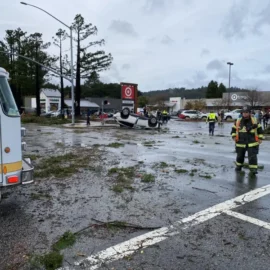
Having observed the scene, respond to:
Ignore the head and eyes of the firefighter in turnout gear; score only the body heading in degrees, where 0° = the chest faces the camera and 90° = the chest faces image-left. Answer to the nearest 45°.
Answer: approximately 0°

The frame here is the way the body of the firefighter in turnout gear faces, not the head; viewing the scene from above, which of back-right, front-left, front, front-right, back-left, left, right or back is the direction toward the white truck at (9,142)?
front-right

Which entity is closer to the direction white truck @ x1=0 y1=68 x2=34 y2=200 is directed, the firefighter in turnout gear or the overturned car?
the firefighter in turnout gear

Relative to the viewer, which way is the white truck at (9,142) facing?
to the viewer's right

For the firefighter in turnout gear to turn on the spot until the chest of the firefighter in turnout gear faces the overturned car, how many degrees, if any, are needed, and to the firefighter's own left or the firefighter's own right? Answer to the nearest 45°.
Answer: approximately 135° to the firefighter's own right

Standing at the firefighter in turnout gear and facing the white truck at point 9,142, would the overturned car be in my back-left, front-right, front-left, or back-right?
back-right

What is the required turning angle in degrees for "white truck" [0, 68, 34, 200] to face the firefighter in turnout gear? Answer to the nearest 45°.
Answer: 0° — it already faces them

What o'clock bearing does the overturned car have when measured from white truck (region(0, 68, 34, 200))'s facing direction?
The overturned car is roughly at 10 o'clock from the white truck.
